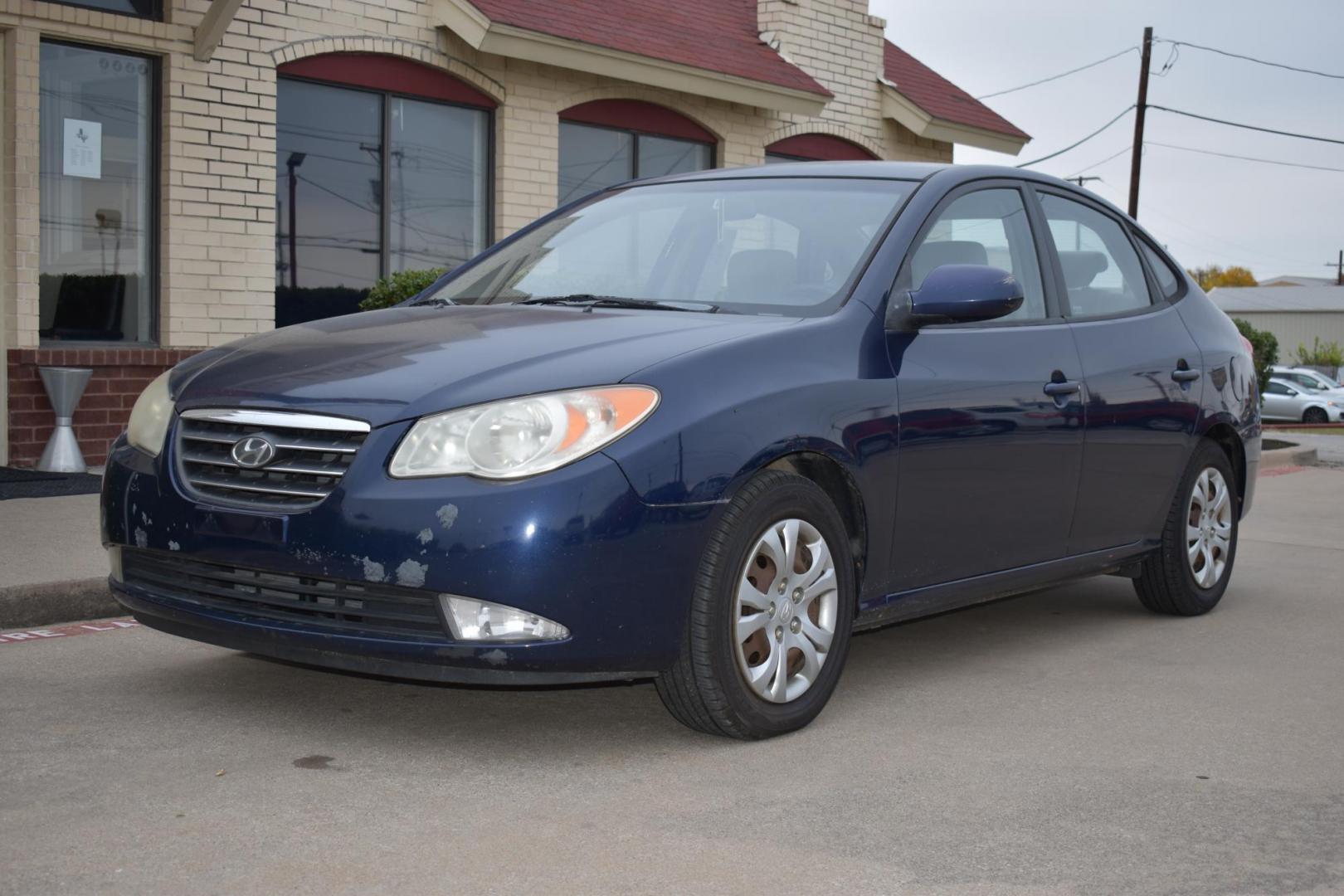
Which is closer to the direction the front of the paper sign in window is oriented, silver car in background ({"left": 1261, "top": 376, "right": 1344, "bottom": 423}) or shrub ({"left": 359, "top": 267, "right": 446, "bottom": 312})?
the shrub

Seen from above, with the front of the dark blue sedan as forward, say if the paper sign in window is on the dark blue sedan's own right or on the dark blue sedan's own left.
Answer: on the dark blue sedan's own right

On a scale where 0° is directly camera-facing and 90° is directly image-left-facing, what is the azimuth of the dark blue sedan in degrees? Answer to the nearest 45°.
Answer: approximately 45°

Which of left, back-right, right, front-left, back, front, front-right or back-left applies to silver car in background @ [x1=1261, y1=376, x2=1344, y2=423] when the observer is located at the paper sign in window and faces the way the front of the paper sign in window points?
back-left

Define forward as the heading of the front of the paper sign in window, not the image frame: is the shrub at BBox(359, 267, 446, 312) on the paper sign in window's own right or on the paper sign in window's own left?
on the paper sign in window's own left

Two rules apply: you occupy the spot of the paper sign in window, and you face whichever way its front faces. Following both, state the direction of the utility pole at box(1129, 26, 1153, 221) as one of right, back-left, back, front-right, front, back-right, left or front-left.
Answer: back-left

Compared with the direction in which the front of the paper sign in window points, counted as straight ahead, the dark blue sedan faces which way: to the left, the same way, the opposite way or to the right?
to the right

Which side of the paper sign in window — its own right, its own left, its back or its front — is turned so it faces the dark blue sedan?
front

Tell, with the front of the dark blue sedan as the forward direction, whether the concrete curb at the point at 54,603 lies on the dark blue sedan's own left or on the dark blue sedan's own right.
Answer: on the dark blue sedan's own right

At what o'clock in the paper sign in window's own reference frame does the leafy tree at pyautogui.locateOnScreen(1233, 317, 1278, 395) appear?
The leafy tree is roughly at 8 o'clock from the paper sign in window.

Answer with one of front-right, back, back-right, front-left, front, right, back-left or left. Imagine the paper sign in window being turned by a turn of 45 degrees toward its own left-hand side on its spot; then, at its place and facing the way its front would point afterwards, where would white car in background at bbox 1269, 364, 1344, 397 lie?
left

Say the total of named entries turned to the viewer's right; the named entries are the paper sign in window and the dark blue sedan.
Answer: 0

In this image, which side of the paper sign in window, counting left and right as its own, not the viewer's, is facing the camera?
front
